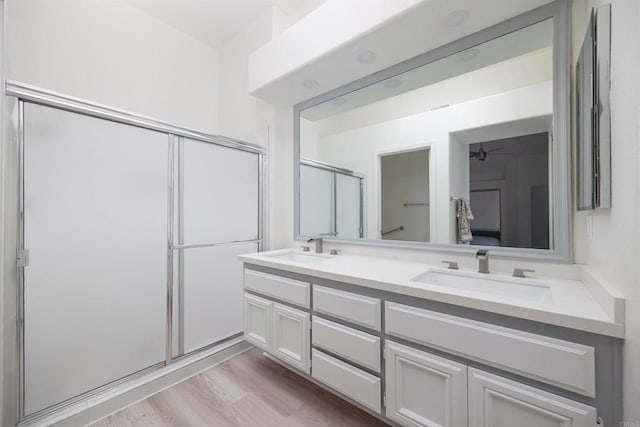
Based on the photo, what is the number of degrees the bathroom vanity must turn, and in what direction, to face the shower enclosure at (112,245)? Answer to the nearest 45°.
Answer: approximately 45° to its right

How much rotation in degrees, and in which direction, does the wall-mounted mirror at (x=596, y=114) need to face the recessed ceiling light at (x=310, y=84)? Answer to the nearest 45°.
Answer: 0° — it already faces it

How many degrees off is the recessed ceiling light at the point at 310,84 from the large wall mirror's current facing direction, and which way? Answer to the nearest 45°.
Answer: approximately 45° to its right

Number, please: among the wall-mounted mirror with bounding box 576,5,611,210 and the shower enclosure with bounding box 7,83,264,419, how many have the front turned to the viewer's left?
1

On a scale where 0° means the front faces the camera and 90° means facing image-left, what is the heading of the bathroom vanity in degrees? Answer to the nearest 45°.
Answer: approximately 45°

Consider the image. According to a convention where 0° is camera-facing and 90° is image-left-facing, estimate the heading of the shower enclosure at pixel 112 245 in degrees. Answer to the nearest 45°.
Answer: approximately 315°

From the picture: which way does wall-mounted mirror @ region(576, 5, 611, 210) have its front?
to the viewer's left

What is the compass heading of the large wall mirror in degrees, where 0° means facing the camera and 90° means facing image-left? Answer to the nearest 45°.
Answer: approximately 45°

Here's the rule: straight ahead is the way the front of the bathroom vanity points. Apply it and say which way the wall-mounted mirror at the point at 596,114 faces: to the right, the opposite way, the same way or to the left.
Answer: to the right
